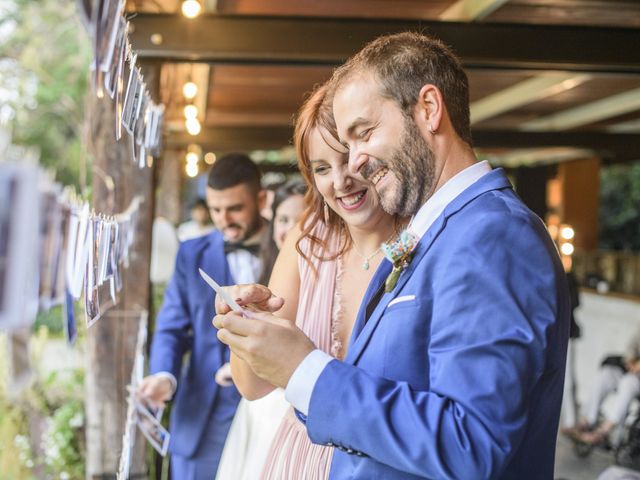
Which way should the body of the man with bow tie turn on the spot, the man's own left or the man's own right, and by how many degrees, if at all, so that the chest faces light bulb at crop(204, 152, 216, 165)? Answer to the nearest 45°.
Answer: approximately 135° to the man's own left

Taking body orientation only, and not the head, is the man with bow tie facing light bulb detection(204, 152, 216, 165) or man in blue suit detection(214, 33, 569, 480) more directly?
the man in blue suit

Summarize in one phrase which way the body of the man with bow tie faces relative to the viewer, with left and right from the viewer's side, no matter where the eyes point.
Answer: facing the viewer and to the right of the viewer

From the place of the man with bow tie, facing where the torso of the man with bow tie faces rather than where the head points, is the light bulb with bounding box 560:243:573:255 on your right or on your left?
on your left

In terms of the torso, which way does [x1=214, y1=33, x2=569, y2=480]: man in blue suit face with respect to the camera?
to the viewer's left

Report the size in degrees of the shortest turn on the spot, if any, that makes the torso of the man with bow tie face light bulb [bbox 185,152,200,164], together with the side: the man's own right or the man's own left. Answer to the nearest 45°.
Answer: approximately 135° to the man's own left

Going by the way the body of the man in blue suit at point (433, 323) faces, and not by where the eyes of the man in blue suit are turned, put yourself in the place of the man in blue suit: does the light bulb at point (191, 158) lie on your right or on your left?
on your right

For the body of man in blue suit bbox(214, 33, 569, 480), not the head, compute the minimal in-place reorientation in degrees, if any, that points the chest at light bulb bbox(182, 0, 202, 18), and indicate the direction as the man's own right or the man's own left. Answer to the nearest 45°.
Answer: approximately 45° to the man's own right

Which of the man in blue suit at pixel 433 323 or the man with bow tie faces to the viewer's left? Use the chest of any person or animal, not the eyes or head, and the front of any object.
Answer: the man in blue suit

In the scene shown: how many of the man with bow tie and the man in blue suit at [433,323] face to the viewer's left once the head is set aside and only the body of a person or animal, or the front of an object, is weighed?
1
